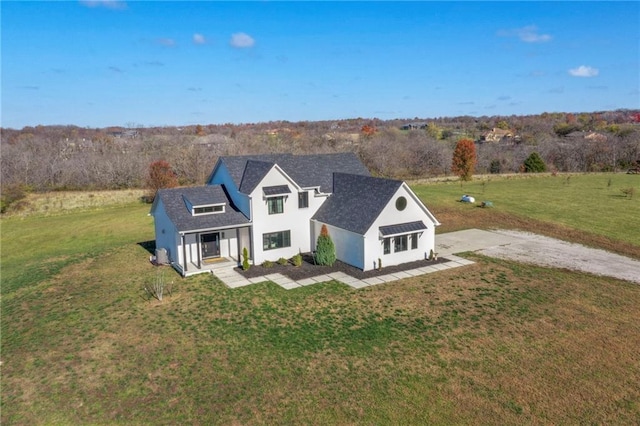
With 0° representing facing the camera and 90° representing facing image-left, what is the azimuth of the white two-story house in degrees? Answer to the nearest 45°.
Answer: approximately 315°
